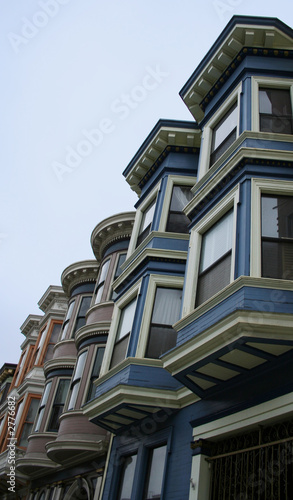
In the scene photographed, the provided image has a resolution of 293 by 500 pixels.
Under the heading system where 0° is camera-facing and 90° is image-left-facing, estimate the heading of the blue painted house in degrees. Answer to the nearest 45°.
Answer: approximately 45°
